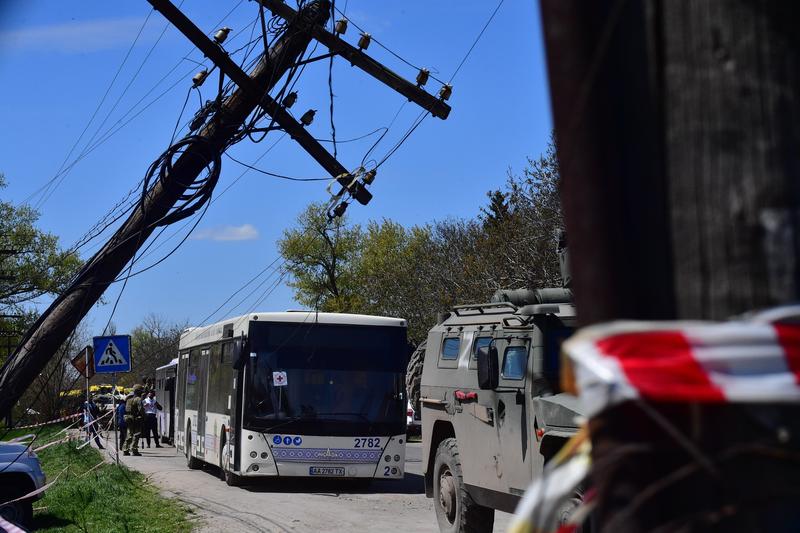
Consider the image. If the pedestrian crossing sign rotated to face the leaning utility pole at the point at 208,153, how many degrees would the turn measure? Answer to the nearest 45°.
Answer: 0° — it already faces it

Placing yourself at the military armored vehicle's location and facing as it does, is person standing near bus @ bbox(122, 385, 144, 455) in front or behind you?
behind

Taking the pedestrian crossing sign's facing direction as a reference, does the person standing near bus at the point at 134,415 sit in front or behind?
behind

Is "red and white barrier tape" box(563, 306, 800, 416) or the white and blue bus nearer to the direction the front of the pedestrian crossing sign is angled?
the red and white barrier tape

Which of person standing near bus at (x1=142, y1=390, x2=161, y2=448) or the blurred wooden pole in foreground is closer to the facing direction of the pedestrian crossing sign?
the blurred wooden pole in foreground

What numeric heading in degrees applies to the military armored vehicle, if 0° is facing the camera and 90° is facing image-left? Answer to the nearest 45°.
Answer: approximately 315°

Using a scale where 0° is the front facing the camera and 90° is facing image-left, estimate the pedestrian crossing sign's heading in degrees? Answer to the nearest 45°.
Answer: approximately 0°
